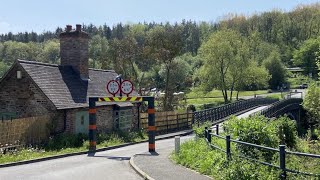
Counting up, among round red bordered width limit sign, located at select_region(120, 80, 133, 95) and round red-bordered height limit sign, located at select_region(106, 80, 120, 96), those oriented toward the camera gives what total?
2

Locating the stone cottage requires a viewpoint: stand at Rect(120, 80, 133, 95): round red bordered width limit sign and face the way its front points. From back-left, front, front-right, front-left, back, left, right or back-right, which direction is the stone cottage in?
back-right

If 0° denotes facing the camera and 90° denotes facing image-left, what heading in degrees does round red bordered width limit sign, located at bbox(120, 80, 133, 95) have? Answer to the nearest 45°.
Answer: approximately 0°

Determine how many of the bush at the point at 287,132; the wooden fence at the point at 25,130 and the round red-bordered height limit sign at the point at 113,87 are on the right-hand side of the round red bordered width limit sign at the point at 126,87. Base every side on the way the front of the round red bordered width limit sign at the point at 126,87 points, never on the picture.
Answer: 2

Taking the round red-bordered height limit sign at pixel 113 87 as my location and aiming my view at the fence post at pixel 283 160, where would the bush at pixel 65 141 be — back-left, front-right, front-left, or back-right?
back-right

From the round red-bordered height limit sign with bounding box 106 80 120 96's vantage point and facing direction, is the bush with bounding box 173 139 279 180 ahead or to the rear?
ahead

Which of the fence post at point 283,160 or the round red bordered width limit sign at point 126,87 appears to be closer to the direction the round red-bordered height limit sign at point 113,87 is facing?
the fence post

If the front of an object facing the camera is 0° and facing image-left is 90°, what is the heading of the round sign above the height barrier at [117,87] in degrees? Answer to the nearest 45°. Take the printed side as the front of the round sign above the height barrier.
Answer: approximately 0°

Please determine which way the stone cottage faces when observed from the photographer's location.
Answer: facing the viewer and to the right of the viewer

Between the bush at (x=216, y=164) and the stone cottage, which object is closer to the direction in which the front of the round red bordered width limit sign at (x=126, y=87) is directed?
the bush
